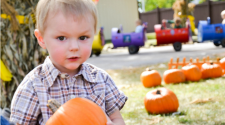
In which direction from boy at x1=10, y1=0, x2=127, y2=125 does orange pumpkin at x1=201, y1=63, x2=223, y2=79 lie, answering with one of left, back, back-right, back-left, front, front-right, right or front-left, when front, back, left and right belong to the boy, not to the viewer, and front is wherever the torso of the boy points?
back-left

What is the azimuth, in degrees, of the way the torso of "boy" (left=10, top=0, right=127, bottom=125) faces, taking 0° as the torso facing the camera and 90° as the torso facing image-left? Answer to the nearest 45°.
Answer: approximately 0°

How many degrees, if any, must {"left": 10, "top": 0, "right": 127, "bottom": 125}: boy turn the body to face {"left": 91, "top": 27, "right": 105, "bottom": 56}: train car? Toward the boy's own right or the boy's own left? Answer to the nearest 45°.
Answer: approximately 180°

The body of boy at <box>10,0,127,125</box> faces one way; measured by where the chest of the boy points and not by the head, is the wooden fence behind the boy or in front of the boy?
behind

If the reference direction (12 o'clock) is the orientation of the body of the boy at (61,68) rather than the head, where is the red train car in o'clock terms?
The red train car is roughly at 7 o'clock from the boy.

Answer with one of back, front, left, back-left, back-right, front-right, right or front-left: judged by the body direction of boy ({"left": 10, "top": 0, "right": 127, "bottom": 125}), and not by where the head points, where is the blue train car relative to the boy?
back-left

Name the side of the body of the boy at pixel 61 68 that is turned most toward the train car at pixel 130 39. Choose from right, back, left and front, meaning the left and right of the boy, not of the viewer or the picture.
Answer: back

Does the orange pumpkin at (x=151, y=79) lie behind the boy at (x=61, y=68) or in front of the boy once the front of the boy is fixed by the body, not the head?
behind
